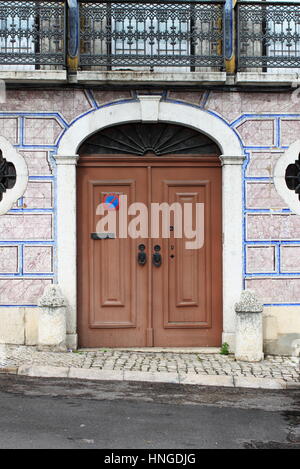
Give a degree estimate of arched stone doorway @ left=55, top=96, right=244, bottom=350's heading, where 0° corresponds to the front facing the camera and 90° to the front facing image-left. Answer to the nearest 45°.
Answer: approximately 0°

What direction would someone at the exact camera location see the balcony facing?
facing the viewer

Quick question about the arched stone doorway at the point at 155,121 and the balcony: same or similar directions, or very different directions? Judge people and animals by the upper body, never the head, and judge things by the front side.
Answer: same or similar directions

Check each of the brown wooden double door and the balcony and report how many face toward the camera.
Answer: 2

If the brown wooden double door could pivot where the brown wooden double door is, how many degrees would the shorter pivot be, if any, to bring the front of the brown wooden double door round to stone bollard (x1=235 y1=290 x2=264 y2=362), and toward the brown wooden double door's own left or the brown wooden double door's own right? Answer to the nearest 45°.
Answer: approximately 90° to the brown wooden double door's own left

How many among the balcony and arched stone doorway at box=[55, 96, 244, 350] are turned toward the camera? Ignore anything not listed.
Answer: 2

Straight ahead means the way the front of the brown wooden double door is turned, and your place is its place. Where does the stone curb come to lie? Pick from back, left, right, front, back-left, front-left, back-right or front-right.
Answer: front

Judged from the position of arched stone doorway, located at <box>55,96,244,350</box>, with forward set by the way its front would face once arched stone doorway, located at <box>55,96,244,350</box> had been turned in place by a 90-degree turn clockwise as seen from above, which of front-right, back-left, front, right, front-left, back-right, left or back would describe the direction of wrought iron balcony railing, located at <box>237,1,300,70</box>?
back

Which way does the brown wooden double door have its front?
toward the camera

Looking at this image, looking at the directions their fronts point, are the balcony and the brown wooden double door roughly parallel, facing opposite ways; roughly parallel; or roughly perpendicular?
roughly parallel

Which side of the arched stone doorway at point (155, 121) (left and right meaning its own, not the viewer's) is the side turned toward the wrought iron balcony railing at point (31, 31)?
right
